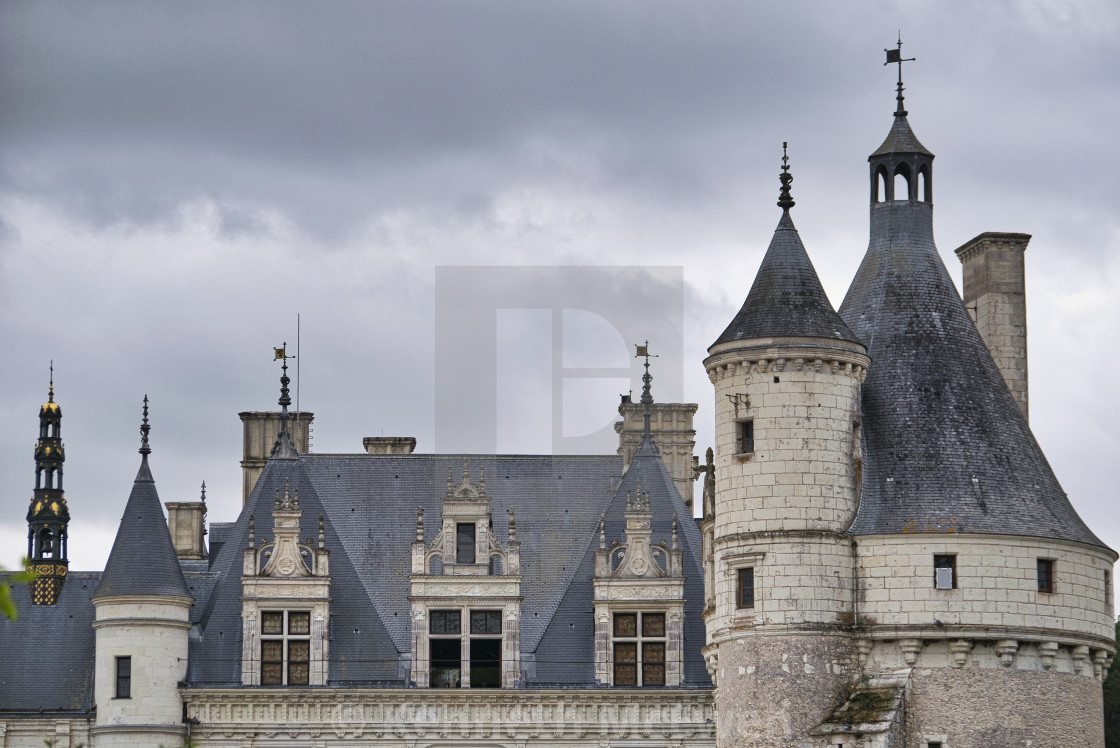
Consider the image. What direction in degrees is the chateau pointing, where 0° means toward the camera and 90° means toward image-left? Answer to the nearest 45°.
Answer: approximately 0°
